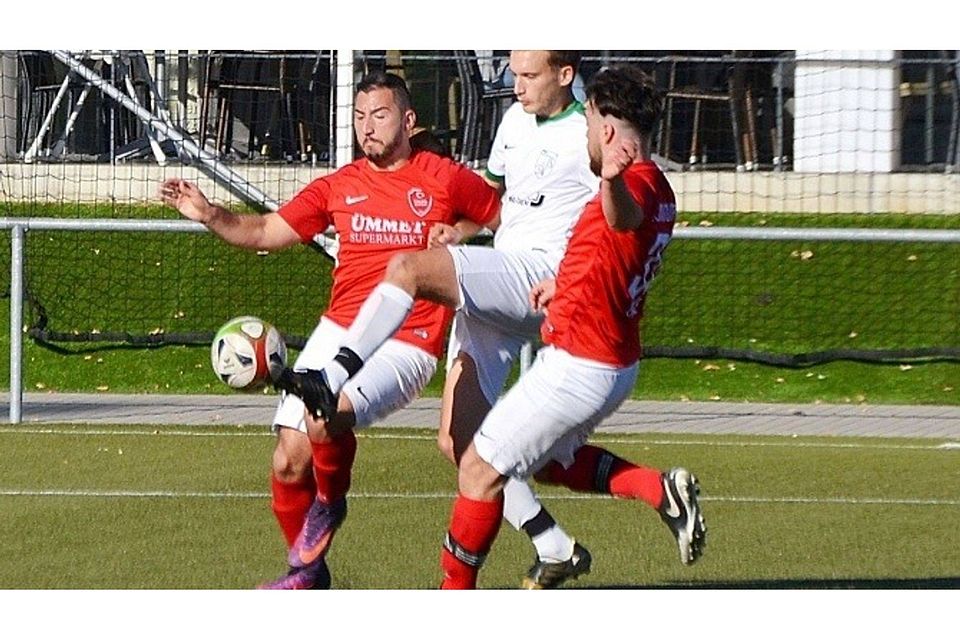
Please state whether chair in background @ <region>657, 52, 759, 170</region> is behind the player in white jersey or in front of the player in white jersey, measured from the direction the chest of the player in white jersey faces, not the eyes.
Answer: behind

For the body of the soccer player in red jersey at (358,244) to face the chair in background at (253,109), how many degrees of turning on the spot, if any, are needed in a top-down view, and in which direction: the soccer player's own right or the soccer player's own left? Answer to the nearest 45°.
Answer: approximately 135° to the soccer player's own right

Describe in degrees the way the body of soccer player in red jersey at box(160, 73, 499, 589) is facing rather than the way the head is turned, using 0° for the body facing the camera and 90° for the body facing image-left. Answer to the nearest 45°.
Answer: approximately 45°

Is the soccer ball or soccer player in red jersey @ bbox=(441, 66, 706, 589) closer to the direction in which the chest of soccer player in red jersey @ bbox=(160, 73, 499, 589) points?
the soccer ball

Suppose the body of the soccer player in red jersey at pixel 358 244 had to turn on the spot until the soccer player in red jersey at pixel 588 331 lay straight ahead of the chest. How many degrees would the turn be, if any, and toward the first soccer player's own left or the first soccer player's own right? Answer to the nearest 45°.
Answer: approximately 90° to the first soccer player's own left

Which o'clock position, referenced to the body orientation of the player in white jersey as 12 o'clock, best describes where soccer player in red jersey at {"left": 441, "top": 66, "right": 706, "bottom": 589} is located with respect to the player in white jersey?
The soccer player in red jersey is roughly at 10 o'clock from the player in white jersey.

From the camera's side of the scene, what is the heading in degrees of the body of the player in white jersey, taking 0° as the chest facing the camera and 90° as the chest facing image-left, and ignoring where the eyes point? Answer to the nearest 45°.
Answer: approximately 45°

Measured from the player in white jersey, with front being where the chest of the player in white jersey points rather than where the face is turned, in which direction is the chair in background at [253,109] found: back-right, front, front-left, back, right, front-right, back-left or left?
back-right
